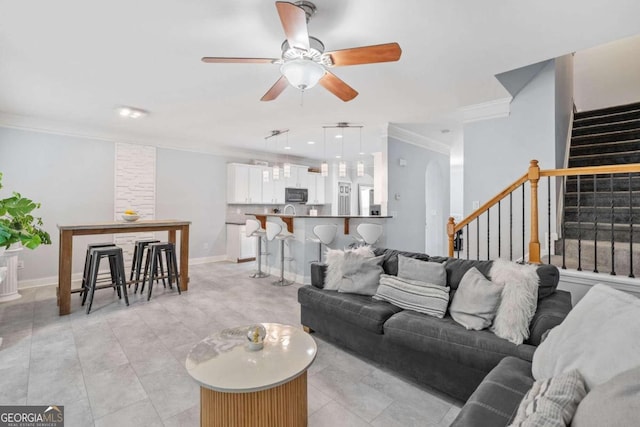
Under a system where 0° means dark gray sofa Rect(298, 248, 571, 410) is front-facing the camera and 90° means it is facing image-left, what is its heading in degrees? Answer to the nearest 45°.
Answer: approximately 45°

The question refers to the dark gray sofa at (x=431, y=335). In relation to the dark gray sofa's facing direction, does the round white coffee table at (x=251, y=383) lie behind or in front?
in front

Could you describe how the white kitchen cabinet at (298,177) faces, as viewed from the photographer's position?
facing the viewer

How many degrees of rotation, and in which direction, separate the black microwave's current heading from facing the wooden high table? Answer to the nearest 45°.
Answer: approximately 45° to its right

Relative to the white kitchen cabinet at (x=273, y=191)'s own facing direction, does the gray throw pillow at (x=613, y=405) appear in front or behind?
in front

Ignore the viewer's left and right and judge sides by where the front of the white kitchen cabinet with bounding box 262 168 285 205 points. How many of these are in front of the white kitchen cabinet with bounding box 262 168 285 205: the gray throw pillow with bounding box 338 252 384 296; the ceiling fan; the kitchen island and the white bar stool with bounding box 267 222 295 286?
4

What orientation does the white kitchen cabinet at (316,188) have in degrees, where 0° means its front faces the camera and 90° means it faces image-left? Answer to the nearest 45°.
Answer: approximately 0°

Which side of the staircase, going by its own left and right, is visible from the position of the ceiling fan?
front

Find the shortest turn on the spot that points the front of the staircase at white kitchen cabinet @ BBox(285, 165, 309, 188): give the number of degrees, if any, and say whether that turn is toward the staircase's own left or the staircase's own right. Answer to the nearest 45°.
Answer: approximately 90° to the staircase's own right

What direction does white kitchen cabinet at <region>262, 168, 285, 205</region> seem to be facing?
toward the camera

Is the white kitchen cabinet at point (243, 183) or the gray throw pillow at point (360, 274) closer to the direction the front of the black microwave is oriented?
the gray throw pillow

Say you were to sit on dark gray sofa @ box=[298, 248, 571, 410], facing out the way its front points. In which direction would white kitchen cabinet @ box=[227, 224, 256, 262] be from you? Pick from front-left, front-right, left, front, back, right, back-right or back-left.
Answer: right

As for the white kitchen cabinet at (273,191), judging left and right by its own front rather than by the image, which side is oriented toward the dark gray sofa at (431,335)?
front

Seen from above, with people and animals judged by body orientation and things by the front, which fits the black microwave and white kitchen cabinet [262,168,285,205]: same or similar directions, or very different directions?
same or similar directions

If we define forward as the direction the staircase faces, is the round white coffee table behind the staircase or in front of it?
in front
